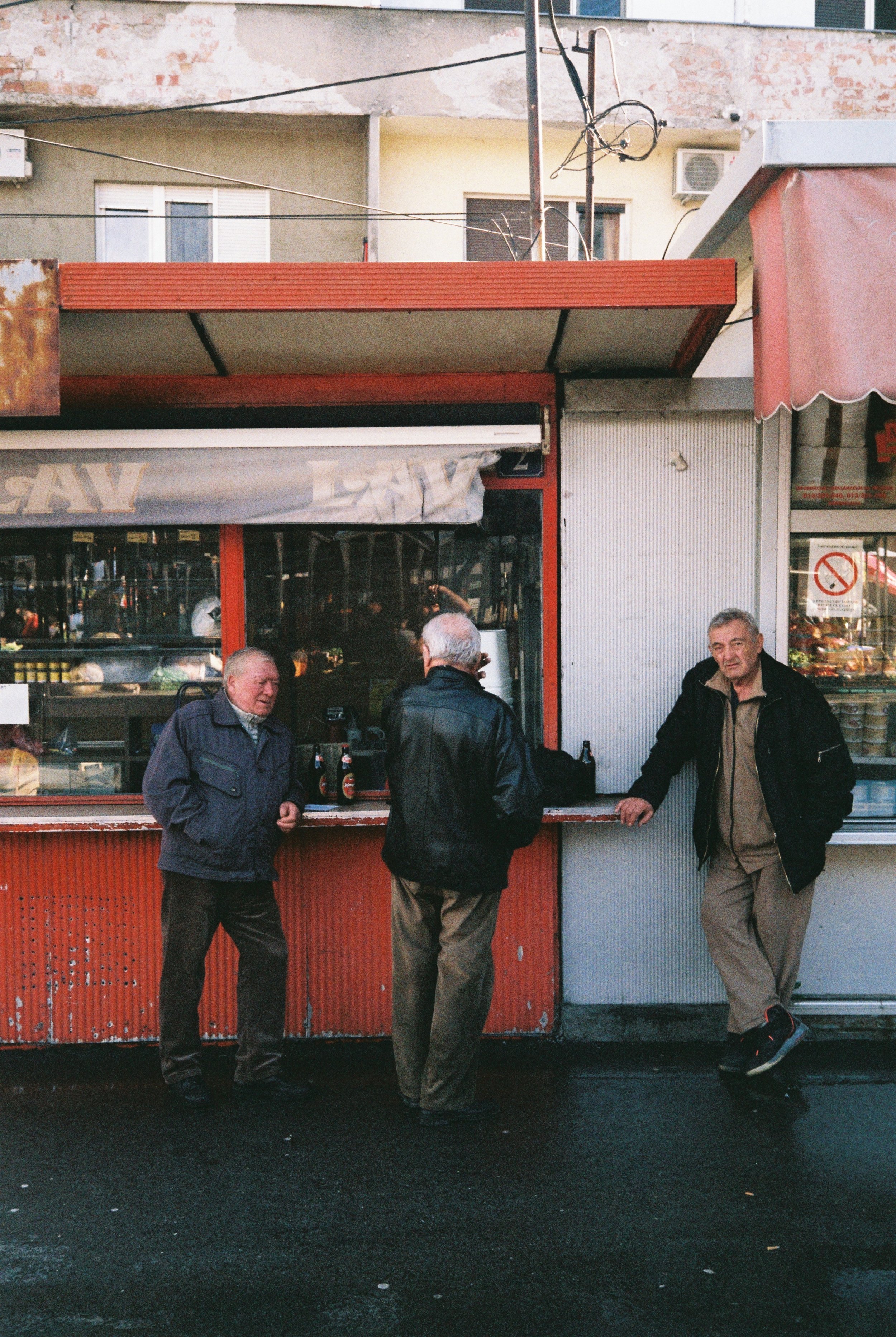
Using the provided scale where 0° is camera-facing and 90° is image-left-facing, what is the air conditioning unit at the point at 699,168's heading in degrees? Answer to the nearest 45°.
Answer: approximately 0°

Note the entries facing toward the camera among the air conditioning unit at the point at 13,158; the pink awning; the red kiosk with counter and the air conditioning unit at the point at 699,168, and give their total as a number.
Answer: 4

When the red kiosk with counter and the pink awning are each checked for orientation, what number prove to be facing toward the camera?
2

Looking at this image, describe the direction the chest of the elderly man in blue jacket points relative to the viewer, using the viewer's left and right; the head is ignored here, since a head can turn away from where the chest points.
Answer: facing the viewer and to the right of the viewer

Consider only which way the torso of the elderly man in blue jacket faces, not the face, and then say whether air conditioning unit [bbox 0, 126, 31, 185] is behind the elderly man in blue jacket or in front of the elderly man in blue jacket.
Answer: behind

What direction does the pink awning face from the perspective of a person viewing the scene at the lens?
facing the viewer

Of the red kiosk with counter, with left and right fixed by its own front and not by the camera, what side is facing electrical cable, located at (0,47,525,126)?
back

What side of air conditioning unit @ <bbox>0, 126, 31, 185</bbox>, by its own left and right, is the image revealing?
front

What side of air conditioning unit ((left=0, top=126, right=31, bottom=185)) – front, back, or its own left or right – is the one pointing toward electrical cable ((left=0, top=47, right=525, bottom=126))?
left

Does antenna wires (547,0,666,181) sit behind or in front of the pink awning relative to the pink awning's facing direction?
behind

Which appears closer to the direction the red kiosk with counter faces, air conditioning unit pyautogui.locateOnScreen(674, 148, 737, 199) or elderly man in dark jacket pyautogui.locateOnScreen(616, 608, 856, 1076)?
the elderly man in dark jacket

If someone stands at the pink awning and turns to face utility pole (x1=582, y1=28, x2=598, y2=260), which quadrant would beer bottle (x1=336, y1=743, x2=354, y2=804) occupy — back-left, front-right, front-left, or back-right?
front-left

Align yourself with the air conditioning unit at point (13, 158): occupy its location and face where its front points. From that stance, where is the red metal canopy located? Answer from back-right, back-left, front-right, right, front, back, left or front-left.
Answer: front

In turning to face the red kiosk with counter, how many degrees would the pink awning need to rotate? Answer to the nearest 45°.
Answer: approximately 90° to its right

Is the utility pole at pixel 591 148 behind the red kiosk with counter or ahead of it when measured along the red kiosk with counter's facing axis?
behind

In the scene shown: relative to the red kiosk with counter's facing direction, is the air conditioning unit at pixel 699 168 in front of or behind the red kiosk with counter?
behind
